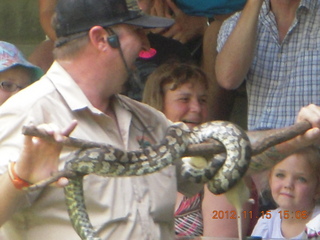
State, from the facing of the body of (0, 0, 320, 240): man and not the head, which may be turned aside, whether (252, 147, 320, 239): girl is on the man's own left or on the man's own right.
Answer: on the man's own left

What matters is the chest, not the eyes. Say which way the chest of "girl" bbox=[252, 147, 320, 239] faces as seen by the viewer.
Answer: toward the camera

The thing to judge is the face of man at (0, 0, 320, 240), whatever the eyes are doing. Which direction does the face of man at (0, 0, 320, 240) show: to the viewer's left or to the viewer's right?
to the viewer's right

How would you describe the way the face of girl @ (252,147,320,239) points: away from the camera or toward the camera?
toward the camera

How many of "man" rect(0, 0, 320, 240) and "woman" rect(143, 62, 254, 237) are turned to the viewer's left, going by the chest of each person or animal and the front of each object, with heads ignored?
0

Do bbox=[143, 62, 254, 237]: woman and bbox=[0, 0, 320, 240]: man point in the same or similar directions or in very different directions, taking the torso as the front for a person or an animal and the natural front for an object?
same or similar directions

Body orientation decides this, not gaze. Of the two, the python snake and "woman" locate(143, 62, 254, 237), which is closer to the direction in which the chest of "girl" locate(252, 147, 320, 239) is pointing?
the python snake

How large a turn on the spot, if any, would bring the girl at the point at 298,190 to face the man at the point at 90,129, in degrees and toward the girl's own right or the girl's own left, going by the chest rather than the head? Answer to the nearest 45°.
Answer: approximately 45° to the girl's own right

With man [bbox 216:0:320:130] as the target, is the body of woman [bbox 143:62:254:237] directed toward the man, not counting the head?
no
